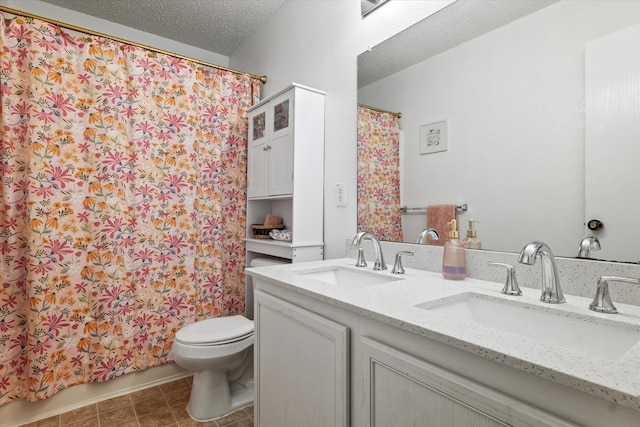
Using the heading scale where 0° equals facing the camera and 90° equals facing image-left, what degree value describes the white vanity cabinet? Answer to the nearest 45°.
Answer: approximately 45°

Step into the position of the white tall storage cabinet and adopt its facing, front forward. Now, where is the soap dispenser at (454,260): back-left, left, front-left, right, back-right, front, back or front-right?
left

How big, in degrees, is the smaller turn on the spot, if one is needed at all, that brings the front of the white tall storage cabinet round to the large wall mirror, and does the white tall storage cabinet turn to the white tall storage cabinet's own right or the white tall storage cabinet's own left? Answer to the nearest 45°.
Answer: approximately 90° to the white tall storage cabinet's own left

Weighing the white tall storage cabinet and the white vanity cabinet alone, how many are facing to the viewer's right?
0

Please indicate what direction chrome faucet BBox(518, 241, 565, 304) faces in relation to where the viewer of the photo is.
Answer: facing the viewer and to the left of the viewer

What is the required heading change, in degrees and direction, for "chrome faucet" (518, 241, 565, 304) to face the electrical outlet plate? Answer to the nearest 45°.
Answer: approximately 90° to its right

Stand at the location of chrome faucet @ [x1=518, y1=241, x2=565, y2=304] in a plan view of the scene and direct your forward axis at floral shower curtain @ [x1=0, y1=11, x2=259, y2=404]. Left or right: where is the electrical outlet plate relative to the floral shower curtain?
right

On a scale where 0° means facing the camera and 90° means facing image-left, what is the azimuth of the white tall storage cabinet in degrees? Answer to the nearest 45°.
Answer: approximately 45°
